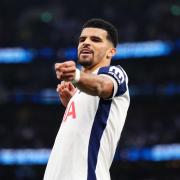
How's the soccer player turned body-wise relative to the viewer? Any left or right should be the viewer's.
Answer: facing the viewer and to the left of the viewer

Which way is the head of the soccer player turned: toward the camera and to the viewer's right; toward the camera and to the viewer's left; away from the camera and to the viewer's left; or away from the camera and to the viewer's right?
toward the camera and to the viewer's left
